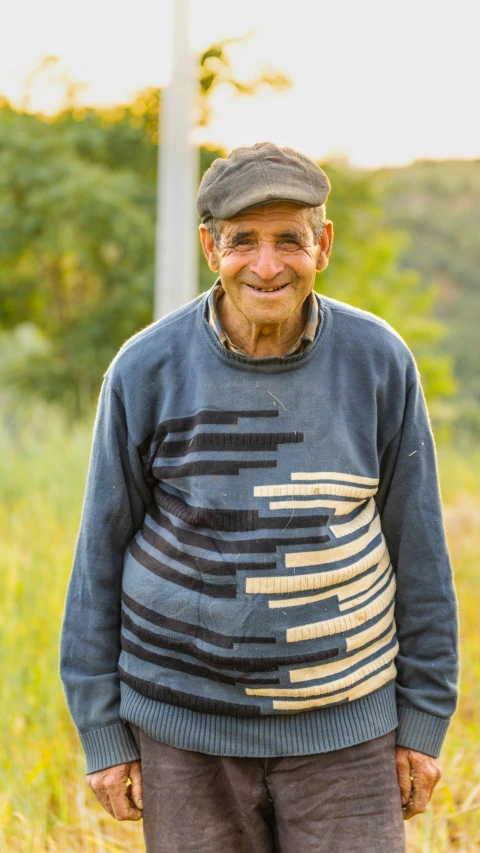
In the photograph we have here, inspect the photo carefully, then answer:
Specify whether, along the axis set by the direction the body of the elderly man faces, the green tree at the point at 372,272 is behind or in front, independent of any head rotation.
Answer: behind

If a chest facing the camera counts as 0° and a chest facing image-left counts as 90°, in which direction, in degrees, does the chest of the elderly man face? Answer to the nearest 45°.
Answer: approximately 0°

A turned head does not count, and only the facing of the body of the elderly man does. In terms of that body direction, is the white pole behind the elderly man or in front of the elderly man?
behind

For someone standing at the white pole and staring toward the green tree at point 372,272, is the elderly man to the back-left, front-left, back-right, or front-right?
back-right

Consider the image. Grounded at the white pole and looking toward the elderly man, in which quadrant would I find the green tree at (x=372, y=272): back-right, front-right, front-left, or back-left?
back-left
